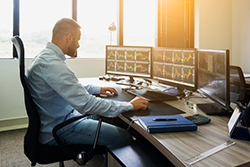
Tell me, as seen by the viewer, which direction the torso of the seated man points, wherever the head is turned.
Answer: to the viewer's right

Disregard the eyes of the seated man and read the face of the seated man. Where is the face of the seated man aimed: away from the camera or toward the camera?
away from the camera

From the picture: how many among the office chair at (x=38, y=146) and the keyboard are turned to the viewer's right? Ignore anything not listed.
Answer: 1

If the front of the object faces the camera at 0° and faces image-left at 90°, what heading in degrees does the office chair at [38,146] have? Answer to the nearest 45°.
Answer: approximately 270°

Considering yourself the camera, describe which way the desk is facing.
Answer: facing the viewer and to the left of the viewer
